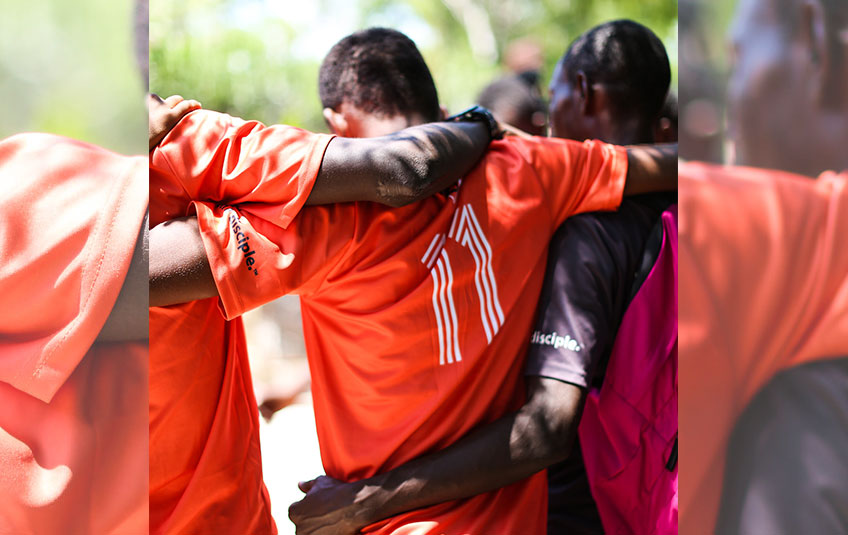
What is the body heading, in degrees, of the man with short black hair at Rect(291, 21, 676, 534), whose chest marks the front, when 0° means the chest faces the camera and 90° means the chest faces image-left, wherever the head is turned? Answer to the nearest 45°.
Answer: approximately 135°
